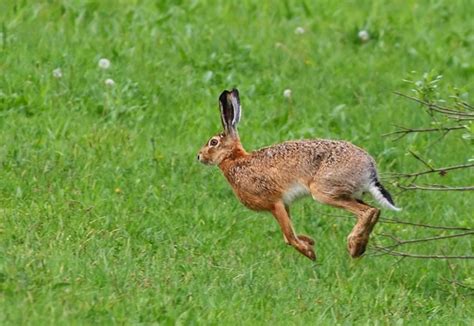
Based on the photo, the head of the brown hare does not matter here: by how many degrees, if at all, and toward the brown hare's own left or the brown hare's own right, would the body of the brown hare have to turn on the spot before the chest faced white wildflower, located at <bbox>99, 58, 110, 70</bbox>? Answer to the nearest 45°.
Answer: approximately 45° to the brown hare's own right

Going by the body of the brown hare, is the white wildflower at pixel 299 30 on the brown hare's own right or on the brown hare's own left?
on the brown hare's own right

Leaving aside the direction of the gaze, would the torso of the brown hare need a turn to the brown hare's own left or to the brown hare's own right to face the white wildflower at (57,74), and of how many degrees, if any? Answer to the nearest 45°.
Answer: approximately 45° to the brown hare's own right

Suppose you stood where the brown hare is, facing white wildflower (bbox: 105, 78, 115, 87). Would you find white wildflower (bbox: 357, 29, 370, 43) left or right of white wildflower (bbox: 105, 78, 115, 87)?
right

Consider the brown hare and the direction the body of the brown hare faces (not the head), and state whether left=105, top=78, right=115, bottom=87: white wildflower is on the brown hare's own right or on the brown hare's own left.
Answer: on the brown hare's own right

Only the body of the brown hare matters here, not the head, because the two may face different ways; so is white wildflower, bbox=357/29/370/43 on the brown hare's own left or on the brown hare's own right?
on the brown hare's own right

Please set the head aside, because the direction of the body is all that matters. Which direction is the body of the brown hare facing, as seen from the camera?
to the viewer's left
